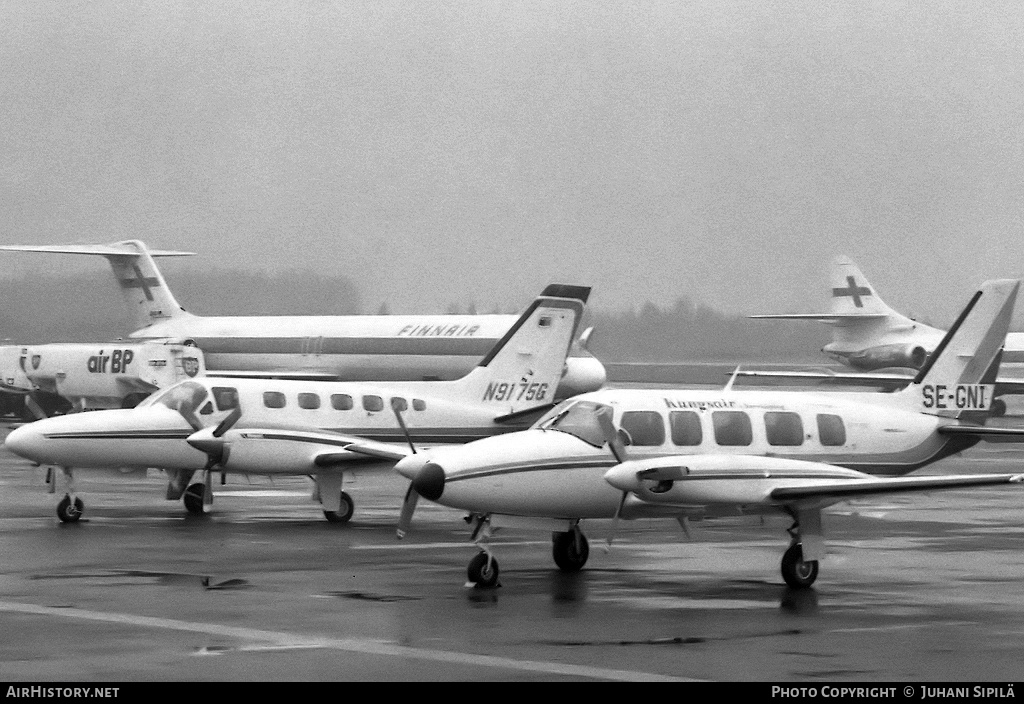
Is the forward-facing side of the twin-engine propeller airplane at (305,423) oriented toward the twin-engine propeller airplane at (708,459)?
no

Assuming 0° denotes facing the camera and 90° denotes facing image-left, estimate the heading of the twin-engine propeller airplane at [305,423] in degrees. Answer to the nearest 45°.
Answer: approximately 45°

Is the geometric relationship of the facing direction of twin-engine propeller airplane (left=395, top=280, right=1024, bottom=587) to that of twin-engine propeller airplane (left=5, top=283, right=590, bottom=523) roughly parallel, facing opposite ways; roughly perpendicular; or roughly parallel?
roughly parallel

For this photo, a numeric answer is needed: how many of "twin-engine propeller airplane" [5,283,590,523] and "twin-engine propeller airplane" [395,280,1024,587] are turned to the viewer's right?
0

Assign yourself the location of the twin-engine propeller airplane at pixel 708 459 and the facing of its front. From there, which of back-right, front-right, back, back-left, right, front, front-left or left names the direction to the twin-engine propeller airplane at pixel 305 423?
right

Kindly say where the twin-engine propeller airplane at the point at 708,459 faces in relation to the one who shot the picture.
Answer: facing the viewer and to the left of the viewer
